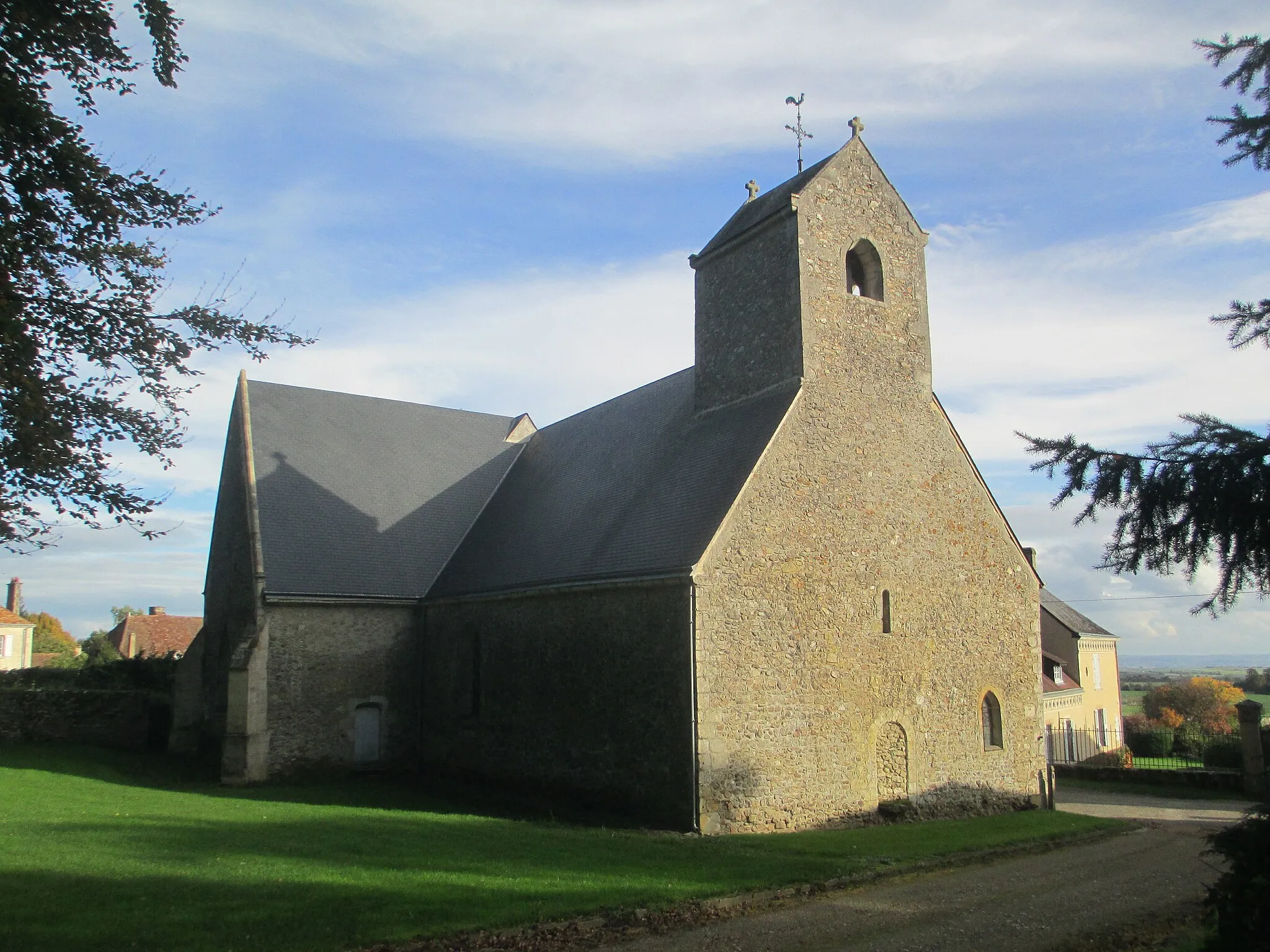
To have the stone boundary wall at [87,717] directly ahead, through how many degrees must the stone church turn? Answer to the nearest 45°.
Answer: approximately 180°

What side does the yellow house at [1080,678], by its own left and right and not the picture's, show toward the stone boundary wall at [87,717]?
right

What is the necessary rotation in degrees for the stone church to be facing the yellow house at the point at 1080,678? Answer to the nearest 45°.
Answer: approximately 90° to its left

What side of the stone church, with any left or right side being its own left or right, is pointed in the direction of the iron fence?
left

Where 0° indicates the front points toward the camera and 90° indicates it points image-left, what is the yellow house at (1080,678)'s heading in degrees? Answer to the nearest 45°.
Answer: approximately 315°

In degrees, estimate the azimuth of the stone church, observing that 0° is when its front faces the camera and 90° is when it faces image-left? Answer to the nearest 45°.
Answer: approximately 315°

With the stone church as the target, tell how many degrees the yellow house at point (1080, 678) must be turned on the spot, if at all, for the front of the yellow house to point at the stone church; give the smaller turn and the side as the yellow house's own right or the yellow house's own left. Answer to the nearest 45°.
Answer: approximately 45° to the yellow house's own right
